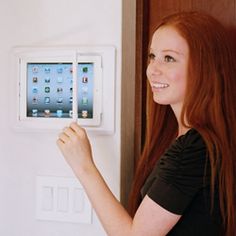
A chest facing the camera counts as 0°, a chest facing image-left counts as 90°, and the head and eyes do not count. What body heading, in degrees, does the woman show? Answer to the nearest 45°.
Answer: approximately 90°
